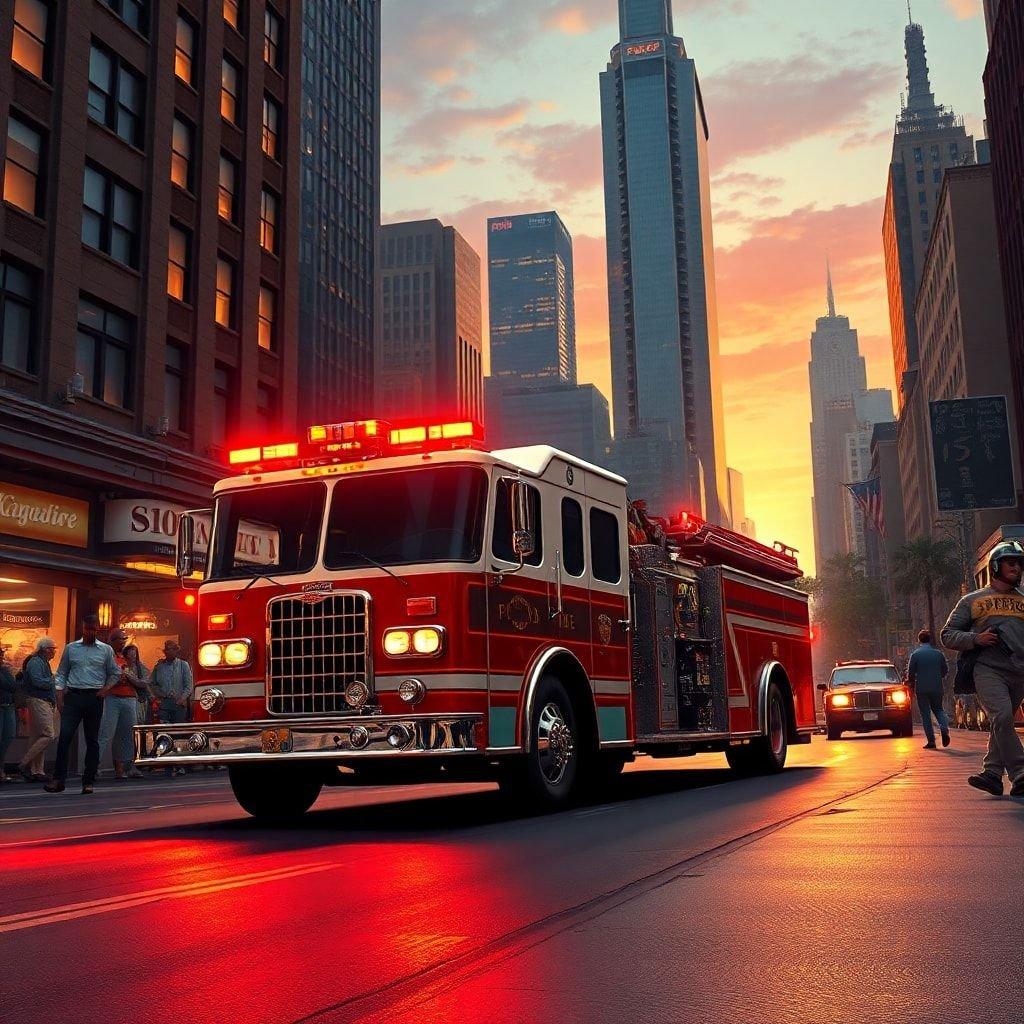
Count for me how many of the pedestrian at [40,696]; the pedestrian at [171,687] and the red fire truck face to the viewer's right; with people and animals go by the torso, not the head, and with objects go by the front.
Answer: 1

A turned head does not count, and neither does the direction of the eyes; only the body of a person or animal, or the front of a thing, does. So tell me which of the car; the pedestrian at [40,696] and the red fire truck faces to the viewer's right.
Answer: the pedestrian

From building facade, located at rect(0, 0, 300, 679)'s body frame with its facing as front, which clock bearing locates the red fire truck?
The red fire truck is roughly at 1 o'clock from the building facade.

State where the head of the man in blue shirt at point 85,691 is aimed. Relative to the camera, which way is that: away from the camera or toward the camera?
toward the camera

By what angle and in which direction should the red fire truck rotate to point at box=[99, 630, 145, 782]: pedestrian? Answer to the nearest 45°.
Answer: approximately 90° to its right

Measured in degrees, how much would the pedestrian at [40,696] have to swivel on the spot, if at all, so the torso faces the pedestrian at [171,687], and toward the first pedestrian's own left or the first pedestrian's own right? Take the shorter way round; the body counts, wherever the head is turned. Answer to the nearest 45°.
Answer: approximately 45° to the first pedestrian's own left

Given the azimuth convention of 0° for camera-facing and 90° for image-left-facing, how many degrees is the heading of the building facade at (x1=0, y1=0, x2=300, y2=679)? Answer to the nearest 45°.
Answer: approximately 315°

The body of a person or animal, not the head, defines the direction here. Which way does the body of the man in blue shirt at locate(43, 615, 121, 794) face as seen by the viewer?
toward the camera

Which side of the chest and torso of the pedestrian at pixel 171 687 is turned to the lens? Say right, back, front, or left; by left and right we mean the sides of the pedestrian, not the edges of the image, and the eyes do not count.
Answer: front

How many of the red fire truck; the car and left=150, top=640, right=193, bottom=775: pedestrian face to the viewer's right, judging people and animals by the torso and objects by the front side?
0

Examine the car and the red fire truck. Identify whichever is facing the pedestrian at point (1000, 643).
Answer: the car

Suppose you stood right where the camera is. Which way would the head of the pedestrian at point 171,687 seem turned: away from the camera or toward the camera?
toward the camera

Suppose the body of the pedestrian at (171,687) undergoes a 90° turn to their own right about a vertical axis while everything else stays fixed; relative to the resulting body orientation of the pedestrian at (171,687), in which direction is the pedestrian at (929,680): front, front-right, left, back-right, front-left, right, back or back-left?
back

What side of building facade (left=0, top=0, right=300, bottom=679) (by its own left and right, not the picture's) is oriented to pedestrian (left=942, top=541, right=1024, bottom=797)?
front

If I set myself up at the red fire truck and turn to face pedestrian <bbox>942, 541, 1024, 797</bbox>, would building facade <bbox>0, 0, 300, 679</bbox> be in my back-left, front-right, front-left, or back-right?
back-left

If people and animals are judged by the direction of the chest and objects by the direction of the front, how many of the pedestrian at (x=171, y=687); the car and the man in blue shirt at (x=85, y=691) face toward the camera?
3

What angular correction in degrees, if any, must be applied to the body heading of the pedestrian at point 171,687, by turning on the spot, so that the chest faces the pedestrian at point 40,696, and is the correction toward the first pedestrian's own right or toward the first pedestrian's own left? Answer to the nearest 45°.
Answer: approximately 45° to the first pedestrian's own right
